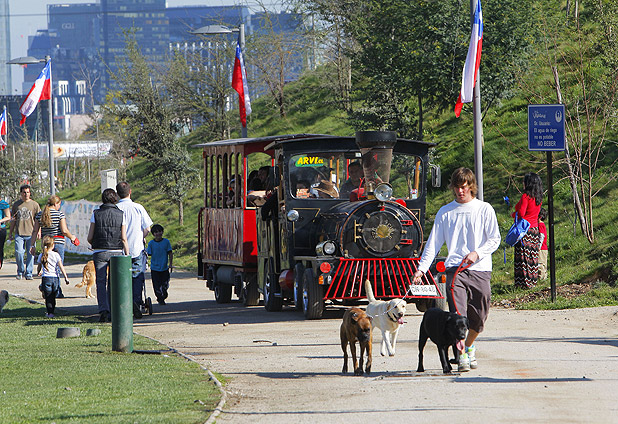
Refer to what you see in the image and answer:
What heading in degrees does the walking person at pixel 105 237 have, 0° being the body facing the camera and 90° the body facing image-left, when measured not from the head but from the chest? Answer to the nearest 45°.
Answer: approximately 180°

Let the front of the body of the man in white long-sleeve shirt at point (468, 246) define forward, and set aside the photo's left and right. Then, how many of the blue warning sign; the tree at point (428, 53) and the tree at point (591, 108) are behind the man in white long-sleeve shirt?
3

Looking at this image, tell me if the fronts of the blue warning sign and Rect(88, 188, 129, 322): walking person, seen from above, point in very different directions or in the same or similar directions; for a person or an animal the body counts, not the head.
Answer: very different directions

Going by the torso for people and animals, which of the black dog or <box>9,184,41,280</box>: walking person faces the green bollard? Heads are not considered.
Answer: the walking person

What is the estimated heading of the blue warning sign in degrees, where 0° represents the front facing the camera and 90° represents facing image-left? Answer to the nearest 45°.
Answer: approximately 0°

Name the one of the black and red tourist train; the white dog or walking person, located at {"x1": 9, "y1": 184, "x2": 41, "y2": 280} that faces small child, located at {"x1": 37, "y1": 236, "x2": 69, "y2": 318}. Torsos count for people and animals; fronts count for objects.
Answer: the walking person

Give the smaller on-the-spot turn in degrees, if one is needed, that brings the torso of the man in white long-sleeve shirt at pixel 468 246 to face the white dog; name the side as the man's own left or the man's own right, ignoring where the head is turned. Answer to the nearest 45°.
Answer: approximately 135° to the man's own right

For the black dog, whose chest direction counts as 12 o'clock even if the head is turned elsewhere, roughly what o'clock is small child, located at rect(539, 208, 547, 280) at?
The small child is roughly at 8 o'clock from the black dog.
